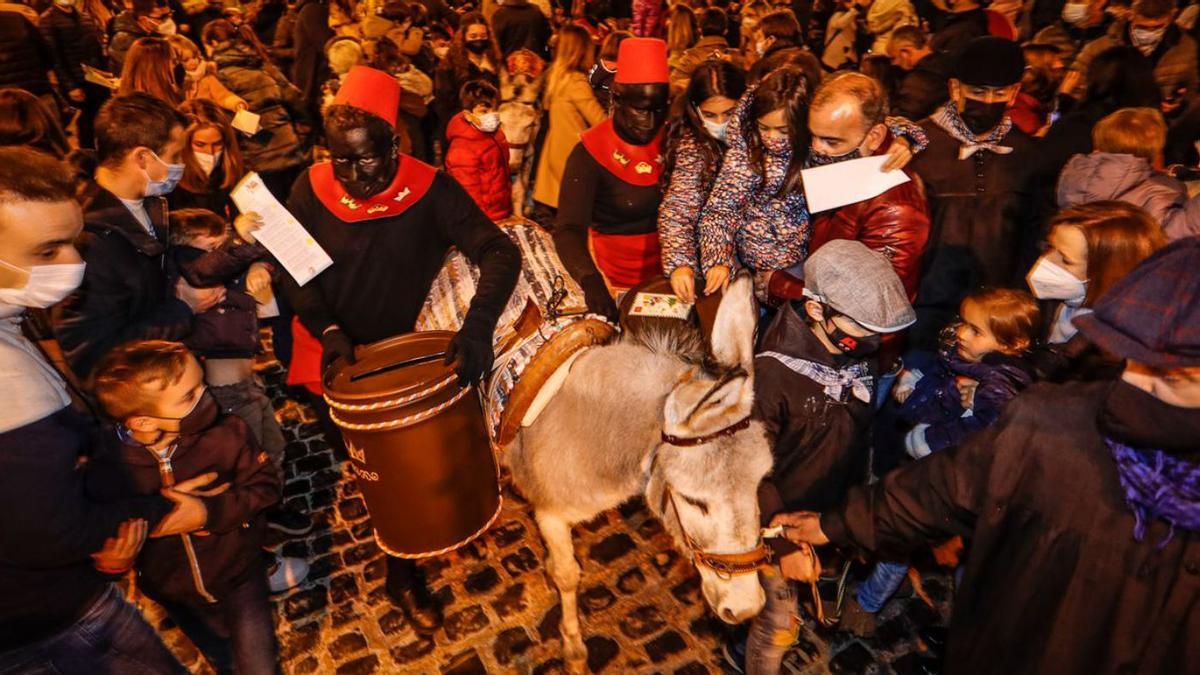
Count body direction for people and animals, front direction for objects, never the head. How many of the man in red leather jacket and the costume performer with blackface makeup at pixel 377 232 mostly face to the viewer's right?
0

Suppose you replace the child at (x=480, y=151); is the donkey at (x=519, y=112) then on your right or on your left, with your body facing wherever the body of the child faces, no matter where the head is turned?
on your left

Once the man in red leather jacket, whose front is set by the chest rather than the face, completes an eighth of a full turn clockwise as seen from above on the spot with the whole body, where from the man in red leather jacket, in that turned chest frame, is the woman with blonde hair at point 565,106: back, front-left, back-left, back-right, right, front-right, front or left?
front-right

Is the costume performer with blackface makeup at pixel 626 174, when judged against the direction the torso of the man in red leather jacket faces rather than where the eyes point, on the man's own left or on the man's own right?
on the man's own right

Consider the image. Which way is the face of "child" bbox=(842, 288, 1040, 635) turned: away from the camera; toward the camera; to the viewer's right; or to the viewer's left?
to the viewer's left

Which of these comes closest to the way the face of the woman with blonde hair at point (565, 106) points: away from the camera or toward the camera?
away from the camera

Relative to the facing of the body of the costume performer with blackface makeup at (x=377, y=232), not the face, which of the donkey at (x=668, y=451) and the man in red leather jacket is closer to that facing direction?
the donkey

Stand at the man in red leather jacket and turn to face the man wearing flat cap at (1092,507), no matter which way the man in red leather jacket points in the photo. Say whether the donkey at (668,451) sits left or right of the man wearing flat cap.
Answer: right
